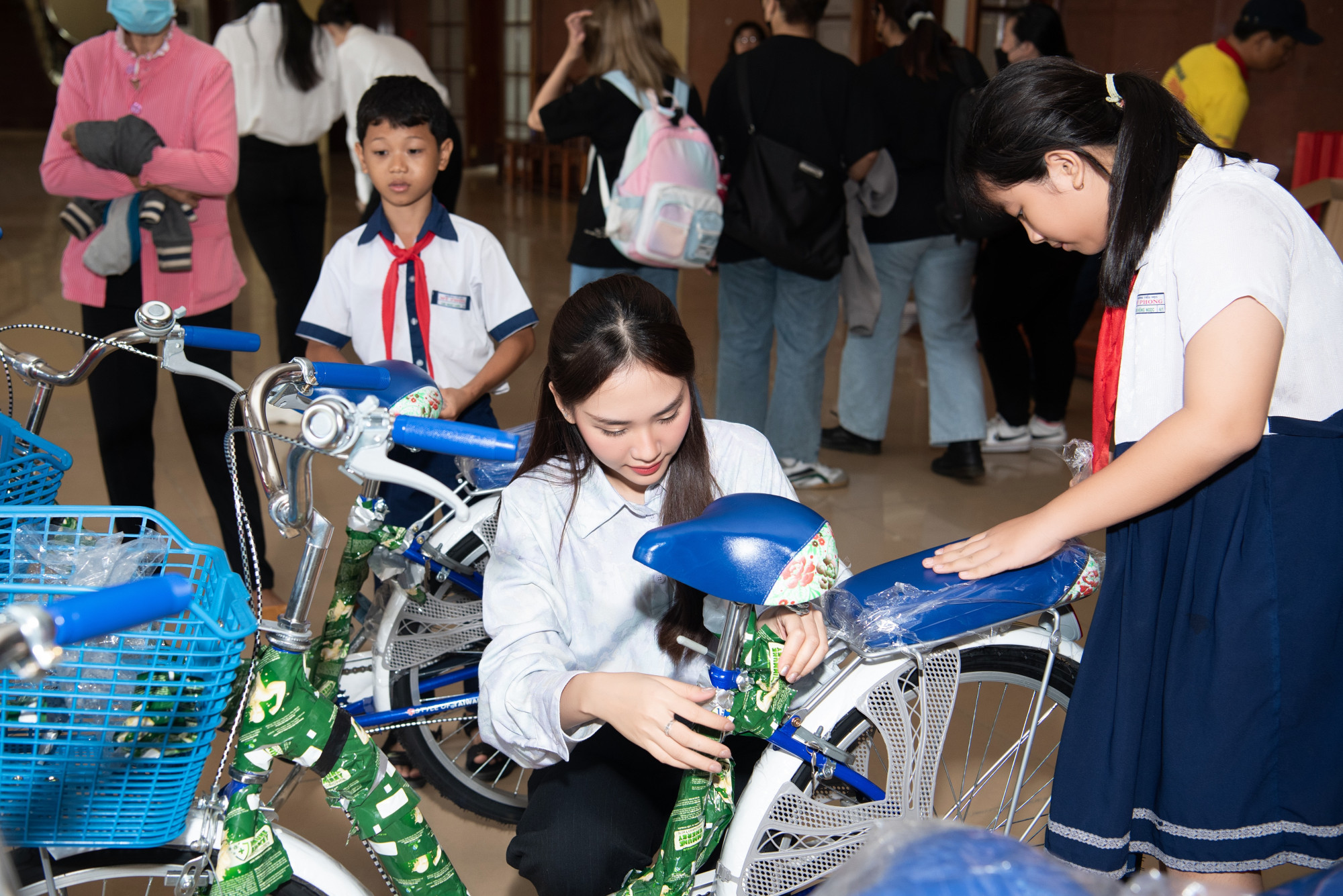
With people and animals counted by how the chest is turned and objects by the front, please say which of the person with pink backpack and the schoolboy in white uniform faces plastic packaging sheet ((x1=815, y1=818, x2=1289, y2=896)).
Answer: the schoolboy in white uniform

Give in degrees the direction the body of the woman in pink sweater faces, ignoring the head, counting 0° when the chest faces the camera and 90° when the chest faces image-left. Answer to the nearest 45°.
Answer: approximately 0°

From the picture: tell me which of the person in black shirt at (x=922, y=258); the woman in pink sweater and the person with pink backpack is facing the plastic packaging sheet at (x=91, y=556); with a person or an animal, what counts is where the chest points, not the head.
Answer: the woman in pink sweater

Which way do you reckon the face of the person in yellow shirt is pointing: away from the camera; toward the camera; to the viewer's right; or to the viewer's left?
to the viewer's right

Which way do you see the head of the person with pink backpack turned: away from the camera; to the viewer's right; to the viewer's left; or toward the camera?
away from the camera

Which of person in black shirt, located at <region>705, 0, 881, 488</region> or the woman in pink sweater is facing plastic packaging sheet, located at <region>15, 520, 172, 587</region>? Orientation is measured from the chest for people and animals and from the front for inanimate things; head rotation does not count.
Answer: the woman in pink sweater

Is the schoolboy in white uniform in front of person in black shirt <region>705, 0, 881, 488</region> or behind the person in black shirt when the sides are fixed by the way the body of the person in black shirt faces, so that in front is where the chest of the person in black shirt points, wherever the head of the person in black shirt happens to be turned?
behind

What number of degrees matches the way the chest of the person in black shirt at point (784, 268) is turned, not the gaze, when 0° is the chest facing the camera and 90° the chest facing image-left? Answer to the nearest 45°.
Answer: approximately 180°

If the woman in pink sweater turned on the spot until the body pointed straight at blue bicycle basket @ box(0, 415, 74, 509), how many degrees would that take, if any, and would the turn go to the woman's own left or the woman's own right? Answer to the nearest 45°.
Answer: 0° — they already face it

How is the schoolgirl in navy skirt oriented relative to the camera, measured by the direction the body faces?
to the viewer's left

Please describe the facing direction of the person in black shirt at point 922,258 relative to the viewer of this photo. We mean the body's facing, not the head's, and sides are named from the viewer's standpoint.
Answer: facing away from the viewer and to the left of the viewer

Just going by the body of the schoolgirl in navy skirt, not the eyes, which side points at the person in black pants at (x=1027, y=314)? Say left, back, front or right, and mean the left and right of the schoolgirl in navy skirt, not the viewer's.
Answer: right
